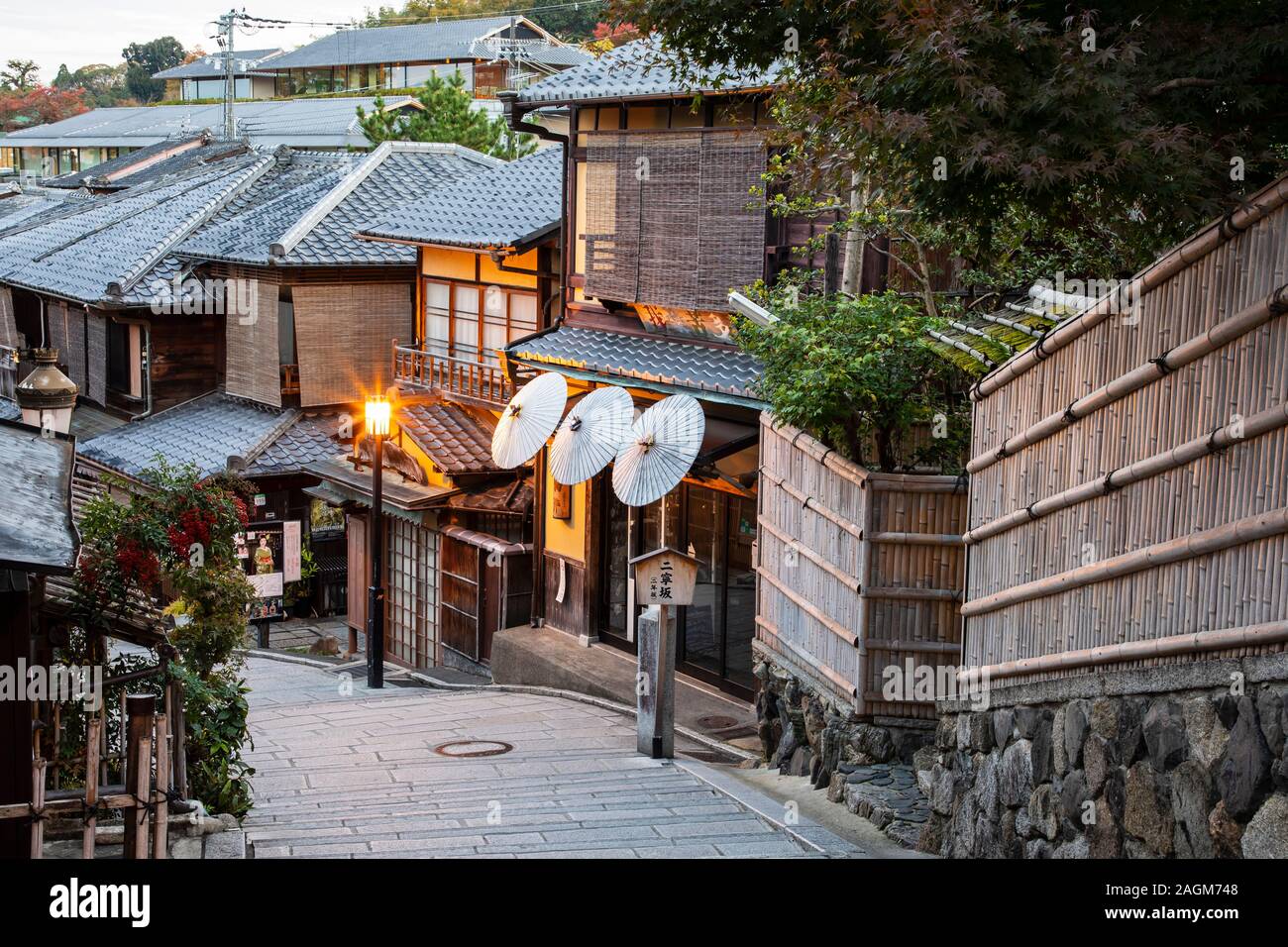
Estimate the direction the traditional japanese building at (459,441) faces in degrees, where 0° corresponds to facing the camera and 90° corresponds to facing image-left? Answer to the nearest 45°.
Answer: approximately 45°

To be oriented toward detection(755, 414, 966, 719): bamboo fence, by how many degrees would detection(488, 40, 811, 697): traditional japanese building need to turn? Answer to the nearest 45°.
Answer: approximately 45° to its left

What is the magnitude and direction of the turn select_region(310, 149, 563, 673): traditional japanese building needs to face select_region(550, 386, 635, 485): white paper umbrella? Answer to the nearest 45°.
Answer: approximately 45° to its left

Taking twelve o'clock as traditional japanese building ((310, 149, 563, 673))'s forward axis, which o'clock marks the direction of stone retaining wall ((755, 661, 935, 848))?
The stone retaining wall is roughly at 10 o'clock from the traditional japanese building.

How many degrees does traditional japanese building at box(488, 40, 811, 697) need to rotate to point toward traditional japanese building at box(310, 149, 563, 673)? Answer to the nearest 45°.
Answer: approximately 90° to its right

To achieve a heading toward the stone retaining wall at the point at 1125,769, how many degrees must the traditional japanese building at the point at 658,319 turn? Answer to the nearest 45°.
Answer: approximately 45° to its left

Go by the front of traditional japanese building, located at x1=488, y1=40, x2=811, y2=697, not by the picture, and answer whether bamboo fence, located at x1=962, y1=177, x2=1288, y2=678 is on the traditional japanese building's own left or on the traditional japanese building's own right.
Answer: on the traditional japanese building's own left

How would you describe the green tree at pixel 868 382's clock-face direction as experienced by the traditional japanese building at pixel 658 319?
The green tree is roughly at 10 o'clock from the traditional japanese building.

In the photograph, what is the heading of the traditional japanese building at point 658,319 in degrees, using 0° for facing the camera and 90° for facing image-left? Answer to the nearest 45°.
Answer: approximately 45°
